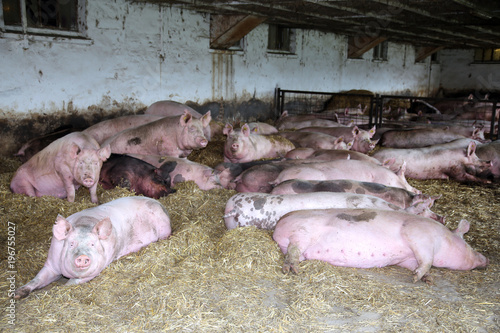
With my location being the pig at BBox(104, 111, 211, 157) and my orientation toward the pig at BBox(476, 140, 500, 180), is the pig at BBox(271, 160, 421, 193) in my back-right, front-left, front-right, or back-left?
front-right

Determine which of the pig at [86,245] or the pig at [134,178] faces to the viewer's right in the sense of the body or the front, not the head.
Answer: the pig at [134,178]

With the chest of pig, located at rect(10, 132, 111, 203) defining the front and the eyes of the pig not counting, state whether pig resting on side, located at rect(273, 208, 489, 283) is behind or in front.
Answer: in front

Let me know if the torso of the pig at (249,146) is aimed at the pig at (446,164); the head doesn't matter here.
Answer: no

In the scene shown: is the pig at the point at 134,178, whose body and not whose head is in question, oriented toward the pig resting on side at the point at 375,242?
no

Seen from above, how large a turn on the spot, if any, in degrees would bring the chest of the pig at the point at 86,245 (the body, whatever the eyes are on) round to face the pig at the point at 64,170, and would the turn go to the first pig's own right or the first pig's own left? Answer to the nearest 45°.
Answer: approximately 135° to the first pig's own right

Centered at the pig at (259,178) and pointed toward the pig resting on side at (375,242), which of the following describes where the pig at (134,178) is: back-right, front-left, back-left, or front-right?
back-right

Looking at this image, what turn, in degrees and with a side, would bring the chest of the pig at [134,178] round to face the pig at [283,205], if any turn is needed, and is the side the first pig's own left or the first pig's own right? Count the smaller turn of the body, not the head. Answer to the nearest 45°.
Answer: approximately 45° to the first pig's own right

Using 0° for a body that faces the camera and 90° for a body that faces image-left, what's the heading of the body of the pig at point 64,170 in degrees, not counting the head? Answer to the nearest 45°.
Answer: approximately 315°

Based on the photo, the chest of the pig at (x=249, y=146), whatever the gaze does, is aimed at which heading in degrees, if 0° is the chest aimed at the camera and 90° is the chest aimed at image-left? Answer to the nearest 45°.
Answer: approximately 45°

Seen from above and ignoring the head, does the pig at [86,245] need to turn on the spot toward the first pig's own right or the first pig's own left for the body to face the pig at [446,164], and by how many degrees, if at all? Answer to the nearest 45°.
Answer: approximately 180°

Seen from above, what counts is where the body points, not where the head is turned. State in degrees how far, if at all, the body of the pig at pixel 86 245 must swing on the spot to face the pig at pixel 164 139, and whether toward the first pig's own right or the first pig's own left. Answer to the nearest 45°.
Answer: approximately 135° to the first pig's own right

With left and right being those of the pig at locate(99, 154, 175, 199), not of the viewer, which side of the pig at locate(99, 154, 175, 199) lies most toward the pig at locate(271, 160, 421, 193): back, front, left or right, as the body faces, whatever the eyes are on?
front

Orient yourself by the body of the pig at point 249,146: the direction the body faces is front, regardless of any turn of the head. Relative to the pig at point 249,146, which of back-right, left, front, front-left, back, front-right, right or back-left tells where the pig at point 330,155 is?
left

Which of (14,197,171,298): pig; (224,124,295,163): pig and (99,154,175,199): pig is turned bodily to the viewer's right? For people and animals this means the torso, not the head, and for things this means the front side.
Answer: (99,154,175,199): pig

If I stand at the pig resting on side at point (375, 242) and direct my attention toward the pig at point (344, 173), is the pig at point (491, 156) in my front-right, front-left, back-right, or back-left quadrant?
front-right

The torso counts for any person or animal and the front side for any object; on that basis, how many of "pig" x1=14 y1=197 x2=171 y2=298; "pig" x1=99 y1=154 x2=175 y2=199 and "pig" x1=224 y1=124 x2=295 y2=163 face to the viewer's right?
1

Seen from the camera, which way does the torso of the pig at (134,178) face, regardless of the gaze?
to the viewer's right
